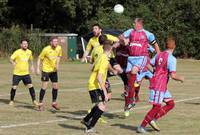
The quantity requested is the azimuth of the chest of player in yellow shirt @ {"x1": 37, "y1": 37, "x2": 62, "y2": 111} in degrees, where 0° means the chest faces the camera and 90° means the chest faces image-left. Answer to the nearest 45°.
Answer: approximately 315°

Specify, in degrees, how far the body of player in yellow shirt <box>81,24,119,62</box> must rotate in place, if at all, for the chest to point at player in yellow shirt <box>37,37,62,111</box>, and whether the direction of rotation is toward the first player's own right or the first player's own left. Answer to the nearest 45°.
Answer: approximately 90° to the first player's own right

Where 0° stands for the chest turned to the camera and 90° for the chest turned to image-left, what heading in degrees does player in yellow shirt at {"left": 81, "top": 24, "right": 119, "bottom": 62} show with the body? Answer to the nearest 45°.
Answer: approximately 45°
